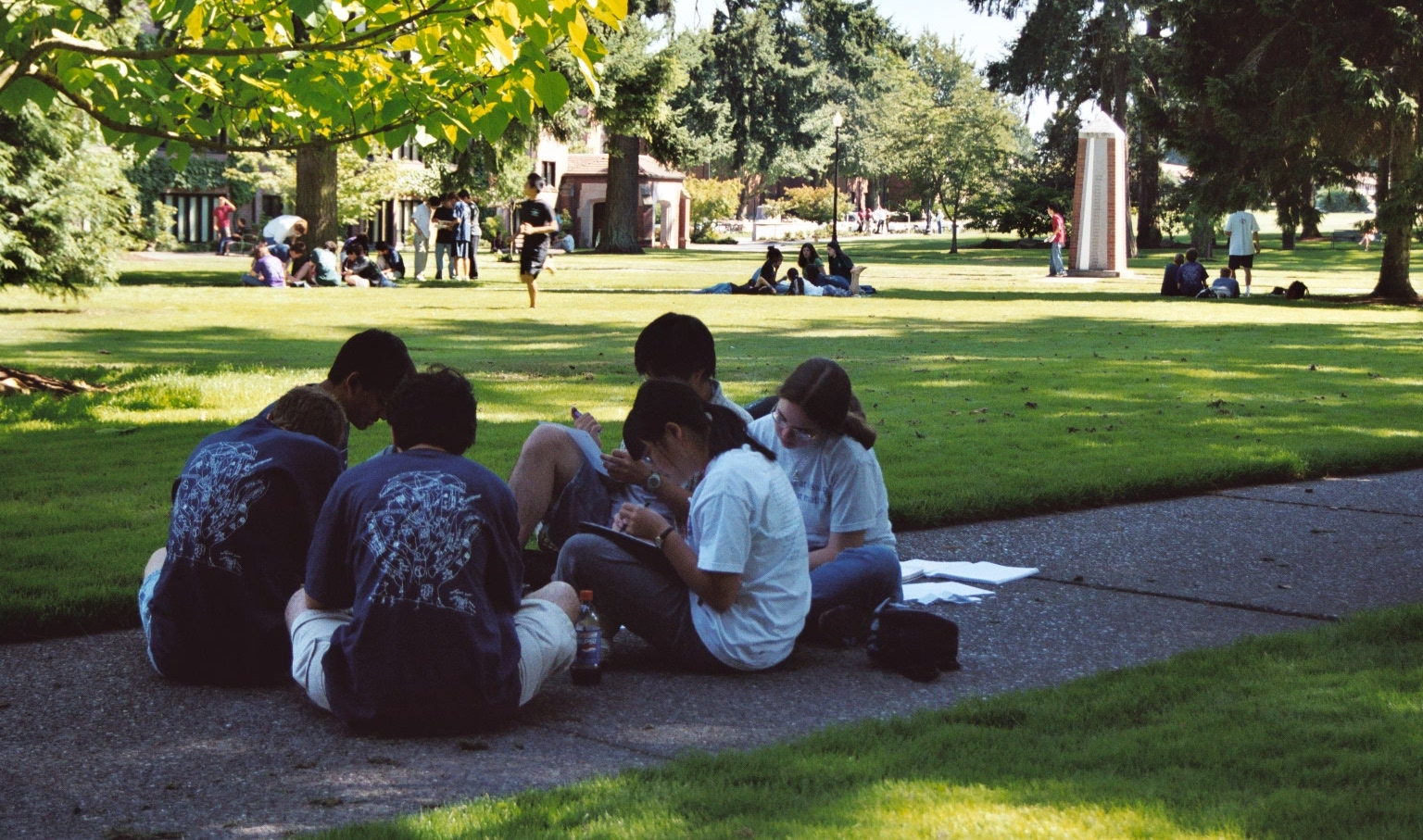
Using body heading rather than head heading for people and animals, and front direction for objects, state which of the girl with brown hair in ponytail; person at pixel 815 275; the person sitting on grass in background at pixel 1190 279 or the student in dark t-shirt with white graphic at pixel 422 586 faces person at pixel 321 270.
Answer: the student in dark t-shirt with white graphic

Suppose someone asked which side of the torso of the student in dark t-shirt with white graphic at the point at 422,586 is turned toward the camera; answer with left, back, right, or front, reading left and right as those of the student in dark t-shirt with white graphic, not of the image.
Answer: back

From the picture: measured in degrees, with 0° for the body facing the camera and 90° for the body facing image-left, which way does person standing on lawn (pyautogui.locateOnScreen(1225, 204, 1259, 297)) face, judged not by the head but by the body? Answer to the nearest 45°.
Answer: approximately 180°

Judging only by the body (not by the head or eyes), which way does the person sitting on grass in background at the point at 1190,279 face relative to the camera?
away from the camera

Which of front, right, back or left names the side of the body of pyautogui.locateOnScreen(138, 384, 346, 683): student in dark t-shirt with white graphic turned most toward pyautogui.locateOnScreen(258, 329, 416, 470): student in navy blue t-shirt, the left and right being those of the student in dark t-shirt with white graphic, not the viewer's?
front

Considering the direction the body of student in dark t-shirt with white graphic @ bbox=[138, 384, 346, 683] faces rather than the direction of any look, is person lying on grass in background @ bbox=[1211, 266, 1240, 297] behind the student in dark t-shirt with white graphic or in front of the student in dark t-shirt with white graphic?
in front

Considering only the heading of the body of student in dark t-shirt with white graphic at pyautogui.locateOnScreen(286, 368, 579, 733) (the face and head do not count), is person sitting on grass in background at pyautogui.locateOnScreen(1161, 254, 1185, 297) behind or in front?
in front

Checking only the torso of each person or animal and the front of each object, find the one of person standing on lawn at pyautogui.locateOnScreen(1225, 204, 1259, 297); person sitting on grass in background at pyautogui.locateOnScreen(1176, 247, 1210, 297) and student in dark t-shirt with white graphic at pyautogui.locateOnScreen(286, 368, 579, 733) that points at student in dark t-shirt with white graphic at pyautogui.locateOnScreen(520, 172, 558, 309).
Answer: student in dark t-shirt with white graphic at pyautogui.locateOnScreen(286, 368, 579, 733)
